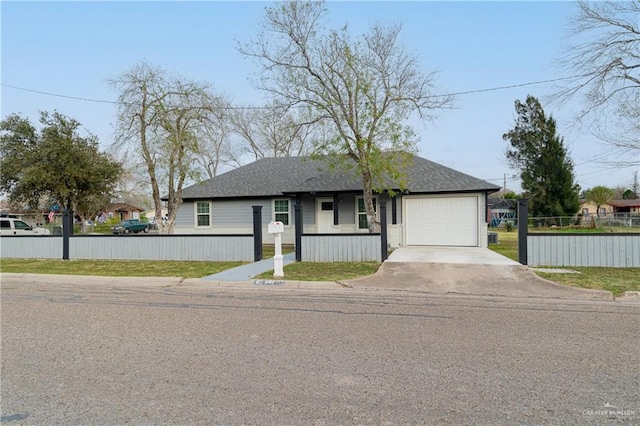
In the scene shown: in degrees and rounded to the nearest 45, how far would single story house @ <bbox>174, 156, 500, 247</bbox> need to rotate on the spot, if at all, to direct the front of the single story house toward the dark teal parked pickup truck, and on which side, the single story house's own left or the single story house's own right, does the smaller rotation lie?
approximately 135° to the single story house's own right

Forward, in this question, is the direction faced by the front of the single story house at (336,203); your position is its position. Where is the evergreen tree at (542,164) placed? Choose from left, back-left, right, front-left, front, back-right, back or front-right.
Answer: back-left

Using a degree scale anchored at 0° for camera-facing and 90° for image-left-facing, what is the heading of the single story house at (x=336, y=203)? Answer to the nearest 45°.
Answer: approximately 0°

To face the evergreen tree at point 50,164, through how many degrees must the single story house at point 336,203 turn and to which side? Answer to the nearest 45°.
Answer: approximately 135° to its right

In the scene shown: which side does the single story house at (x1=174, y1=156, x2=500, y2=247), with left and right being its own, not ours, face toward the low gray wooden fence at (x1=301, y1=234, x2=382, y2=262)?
front

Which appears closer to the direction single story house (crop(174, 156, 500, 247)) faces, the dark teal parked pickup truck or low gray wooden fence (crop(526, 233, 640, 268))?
the low gray wooden fence
